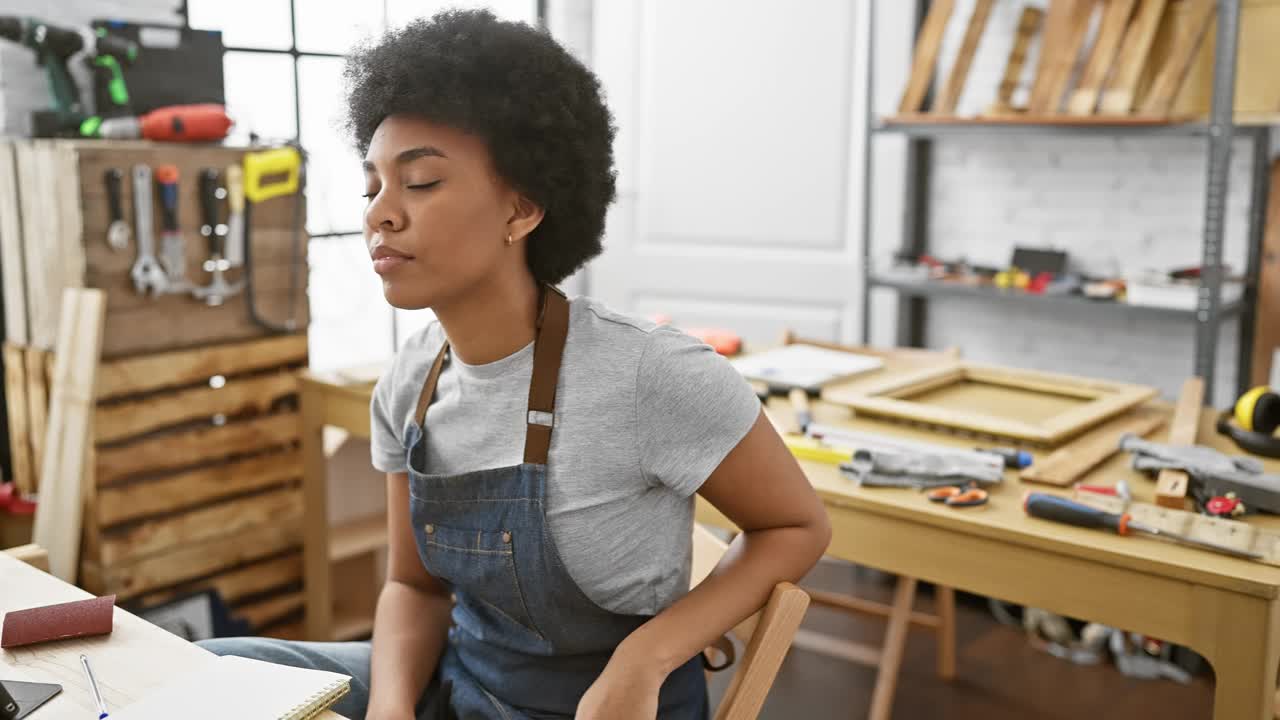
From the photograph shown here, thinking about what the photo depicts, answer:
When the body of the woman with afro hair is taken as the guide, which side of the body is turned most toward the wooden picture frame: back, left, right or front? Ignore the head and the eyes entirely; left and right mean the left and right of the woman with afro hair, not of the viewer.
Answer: back

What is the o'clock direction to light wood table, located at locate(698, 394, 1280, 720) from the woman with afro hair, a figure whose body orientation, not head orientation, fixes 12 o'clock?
The light wood table is roughly at 7 o'clock from the woman with afro hair.

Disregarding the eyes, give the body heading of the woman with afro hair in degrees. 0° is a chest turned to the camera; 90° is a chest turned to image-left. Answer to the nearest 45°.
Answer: approximately 45°

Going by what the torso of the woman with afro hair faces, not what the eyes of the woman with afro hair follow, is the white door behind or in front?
behind

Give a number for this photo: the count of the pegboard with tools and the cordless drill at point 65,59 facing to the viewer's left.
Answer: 1

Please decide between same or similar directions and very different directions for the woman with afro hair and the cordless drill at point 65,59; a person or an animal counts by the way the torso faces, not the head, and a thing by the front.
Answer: same or similar directions

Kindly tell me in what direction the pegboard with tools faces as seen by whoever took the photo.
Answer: facing the viewer and to the right of the viewer

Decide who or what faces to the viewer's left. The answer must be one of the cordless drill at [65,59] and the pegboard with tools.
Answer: the cordless drill

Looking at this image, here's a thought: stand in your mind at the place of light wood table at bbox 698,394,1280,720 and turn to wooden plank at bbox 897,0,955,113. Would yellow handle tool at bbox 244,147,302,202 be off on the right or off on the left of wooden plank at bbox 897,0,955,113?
left

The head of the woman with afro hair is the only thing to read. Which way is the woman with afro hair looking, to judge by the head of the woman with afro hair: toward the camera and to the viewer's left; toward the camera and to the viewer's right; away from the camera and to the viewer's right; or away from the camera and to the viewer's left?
toward the camera and to the viewer's left

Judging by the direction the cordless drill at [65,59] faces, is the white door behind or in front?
behind

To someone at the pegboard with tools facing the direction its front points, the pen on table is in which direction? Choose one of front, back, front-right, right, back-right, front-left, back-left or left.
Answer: front-right

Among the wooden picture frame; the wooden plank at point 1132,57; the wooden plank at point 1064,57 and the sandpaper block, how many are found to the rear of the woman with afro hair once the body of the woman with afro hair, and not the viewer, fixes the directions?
3

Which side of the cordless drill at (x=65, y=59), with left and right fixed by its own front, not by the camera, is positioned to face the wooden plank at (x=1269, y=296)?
back

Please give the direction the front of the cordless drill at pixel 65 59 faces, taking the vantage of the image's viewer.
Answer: facing to the left of the viewer

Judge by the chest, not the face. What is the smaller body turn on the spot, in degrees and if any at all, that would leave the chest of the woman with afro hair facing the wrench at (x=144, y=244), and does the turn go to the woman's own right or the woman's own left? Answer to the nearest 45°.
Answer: approximately 90° to the woman's own right

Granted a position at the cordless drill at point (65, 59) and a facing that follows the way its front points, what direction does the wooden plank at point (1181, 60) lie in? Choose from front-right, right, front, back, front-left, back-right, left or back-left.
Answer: back
